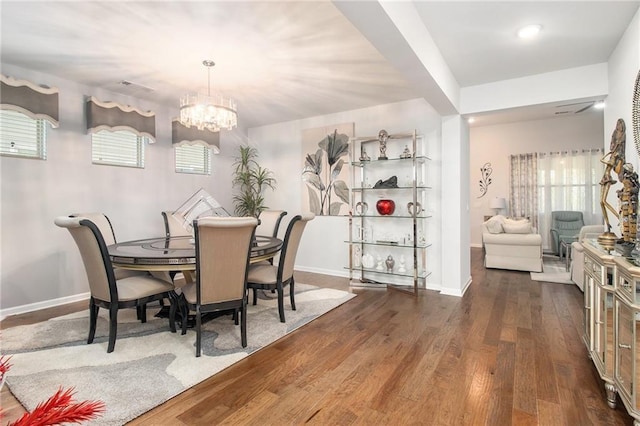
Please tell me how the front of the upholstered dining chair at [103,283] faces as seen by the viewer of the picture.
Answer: facing away from the viewer and to the right of the viewer

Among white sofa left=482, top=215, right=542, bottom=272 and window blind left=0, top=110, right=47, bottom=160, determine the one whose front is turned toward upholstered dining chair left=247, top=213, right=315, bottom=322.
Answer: the window blind

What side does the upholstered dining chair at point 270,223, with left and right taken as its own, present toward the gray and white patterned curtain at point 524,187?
back

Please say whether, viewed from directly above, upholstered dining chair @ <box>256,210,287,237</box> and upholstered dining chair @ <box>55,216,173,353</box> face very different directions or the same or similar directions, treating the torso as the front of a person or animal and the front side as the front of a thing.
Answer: very different directions

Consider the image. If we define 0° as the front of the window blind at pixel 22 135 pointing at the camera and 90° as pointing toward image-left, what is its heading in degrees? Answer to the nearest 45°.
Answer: approximately 315°

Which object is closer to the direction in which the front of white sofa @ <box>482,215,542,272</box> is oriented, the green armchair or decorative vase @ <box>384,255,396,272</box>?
the green armchair

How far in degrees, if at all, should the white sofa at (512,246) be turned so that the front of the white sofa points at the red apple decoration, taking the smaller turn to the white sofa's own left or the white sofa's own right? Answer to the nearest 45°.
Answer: approximately 135° to the white sofa's own right

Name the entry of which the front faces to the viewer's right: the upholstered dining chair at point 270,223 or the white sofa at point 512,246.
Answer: the white sofa

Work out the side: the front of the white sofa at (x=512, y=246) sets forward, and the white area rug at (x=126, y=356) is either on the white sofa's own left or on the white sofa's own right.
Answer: on the white sofa's own right
